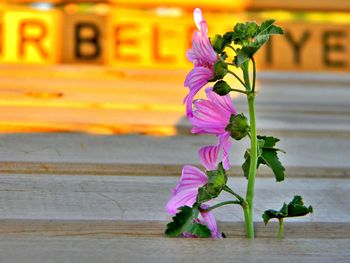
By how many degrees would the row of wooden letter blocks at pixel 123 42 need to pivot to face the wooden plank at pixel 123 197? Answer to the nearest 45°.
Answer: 0° — it already faces it

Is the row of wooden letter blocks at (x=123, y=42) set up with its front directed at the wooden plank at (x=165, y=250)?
yes

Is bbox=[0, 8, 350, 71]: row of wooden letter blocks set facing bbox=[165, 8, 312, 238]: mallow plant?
yes

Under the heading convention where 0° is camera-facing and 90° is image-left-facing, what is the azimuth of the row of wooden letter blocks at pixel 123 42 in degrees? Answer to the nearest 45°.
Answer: approximately 0°

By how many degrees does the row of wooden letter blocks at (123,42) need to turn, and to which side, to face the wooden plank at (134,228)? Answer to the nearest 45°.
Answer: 0° — it already faces it

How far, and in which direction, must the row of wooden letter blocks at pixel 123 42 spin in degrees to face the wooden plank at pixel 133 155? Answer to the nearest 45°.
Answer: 0° — it already faces it
